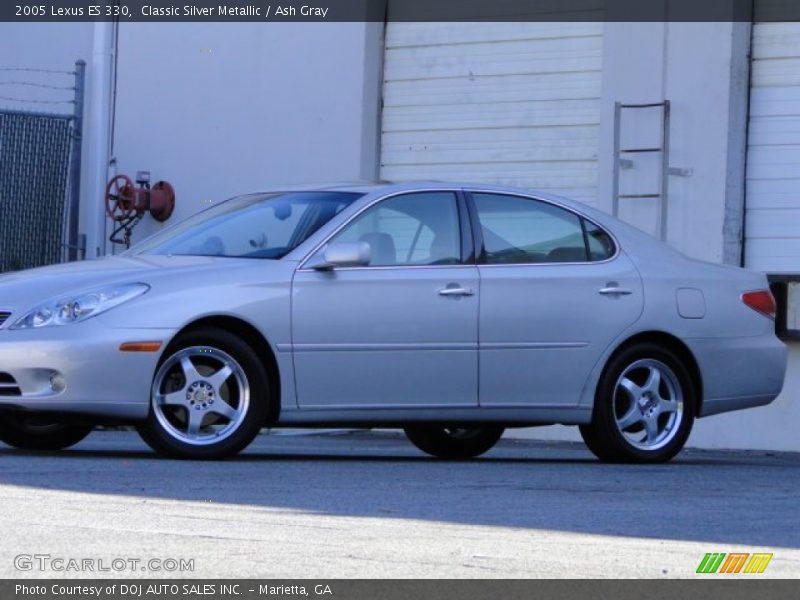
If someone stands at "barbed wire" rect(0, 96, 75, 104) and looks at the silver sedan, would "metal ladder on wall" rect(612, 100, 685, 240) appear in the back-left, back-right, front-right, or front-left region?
front-left

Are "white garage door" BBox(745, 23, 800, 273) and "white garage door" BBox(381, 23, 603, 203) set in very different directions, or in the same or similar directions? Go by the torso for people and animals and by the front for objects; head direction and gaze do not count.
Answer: same or similar directions

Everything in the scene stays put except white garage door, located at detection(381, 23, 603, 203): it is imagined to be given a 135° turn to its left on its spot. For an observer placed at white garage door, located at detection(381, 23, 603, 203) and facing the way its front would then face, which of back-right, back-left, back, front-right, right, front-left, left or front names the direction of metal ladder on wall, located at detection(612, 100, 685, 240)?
right

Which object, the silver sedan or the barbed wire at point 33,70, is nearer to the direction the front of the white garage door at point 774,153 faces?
the silver sedan

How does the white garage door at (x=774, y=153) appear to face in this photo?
toward the camera

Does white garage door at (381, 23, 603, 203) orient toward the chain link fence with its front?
no

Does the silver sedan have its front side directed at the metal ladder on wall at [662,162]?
no

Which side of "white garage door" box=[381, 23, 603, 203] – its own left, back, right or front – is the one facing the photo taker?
front

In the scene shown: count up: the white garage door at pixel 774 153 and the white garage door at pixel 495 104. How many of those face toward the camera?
2

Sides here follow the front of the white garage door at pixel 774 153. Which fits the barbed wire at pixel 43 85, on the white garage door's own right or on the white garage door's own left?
on the white garage door's own right

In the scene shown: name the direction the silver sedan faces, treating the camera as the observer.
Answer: facing the viewer and to the left of the viewer

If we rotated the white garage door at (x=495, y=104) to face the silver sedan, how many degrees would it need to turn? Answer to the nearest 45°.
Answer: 0° — it already faces it

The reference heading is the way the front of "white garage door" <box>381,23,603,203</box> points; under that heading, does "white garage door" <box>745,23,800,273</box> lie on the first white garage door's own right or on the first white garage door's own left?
on the first white garage door's own left

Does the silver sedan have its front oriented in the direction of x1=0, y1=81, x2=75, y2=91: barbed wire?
no
